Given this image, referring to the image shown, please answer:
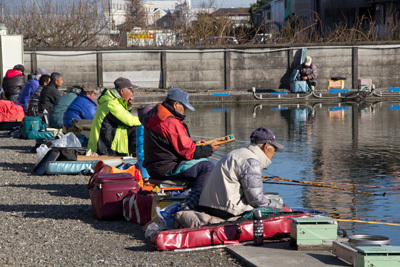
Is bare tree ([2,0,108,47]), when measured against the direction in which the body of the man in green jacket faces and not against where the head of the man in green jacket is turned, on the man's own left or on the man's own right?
on the man's own left

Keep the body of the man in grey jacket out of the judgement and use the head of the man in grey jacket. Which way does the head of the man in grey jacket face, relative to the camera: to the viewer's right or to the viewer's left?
to the viewer's right
